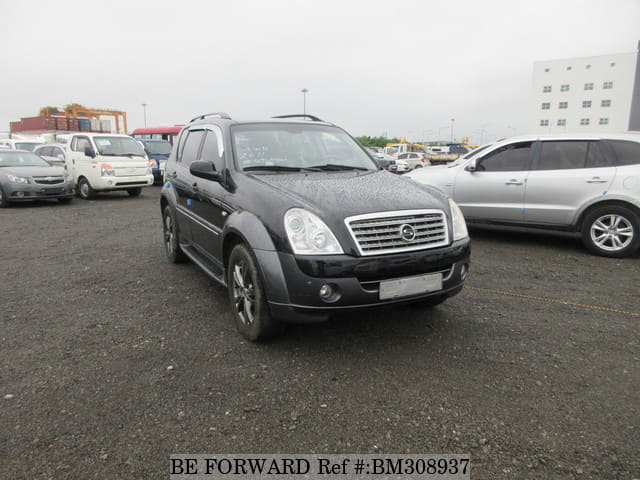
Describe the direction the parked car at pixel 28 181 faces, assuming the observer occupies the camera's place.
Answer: facing the viewer and to the right of the viewer

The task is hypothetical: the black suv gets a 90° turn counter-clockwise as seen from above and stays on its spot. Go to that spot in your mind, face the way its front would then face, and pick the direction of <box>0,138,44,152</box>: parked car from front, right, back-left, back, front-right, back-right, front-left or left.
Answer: left

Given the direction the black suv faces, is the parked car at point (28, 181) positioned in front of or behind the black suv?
behind

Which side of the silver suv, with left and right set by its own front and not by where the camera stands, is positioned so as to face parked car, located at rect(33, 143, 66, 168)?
front

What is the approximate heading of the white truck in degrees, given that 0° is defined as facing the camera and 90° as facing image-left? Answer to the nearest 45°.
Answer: approximately 315°

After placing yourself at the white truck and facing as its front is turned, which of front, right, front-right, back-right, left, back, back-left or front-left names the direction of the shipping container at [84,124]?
back-left

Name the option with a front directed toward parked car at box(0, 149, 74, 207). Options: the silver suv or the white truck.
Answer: the silver suv

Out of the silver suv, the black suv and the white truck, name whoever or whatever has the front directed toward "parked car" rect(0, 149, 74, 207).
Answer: the silver suv

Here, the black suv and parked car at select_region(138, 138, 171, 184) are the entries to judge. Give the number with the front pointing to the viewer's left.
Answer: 0

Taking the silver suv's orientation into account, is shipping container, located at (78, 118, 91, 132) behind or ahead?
ahead

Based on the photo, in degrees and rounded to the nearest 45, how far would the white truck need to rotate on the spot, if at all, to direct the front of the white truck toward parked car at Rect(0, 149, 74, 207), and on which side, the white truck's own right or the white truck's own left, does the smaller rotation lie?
approximately 90° to the white truck's own right

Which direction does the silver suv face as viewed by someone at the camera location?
facing to the left of the viewer
